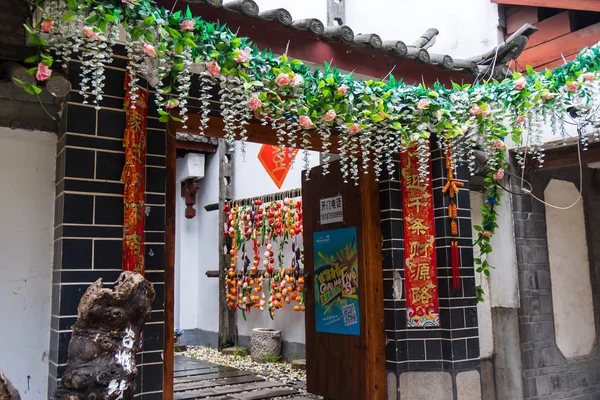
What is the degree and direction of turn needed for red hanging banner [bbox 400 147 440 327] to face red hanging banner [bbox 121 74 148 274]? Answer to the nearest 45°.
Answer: approximately 45° to its right

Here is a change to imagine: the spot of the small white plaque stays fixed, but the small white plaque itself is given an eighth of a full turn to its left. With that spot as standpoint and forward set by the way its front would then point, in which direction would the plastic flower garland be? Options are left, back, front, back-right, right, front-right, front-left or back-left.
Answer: front

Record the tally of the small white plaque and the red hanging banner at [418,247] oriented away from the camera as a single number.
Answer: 0

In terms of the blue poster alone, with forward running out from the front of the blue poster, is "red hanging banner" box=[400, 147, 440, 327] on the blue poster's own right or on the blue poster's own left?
on the blue poster's own left

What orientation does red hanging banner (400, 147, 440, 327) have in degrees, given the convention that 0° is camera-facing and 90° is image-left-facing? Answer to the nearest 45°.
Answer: approximately 0°

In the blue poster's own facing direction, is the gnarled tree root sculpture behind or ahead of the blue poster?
ahead

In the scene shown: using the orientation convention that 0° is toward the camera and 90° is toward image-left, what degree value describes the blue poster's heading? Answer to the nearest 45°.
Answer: approximately 45°

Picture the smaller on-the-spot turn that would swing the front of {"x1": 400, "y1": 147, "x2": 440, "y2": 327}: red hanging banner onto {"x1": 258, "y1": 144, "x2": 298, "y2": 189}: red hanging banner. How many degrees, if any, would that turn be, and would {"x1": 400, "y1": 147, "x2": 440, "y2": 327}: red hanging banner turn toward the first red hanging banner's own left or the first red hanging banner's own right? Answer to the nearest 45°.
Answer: approximately 135° to the first red hanging banner's own right

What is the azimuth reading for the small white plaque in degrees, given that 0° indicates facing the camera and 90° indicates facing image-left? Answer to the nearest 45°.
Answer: approximately 45°

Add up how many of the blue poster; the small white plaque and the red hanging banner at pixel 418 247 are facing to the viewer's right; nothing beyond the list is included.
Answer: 0

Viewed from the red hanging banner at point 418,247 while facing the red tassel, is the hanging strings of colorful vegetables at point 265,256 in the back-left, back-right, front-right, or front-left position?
back-left

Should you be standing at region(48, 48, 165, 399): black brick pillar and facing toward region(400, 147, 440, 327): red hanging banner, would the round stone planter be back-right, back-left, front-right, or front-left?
front-left
